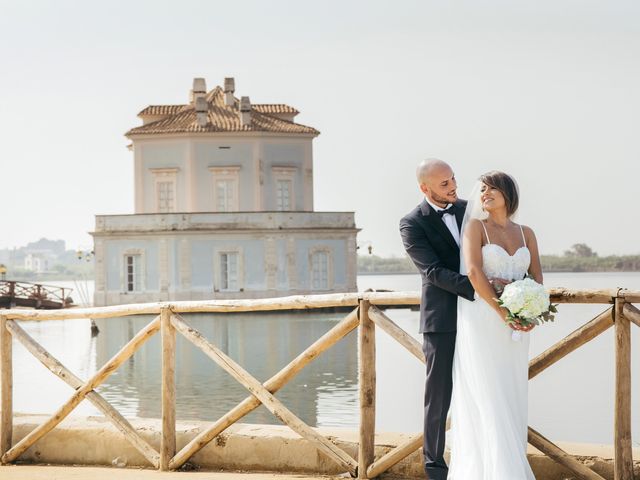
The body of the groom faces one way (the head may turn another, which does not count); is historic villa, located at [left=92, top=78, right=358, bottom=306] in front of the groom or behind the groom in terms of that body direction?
behind

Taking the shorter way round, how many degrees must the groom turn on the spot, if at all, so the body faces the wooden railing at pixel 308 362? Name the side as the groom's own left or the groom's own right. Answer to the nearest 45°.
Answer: approximately 180°

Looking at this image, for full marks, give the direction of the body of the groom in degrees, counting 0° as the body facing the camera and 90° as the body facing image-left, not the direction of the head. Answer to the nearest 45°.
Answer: approximately 315°
